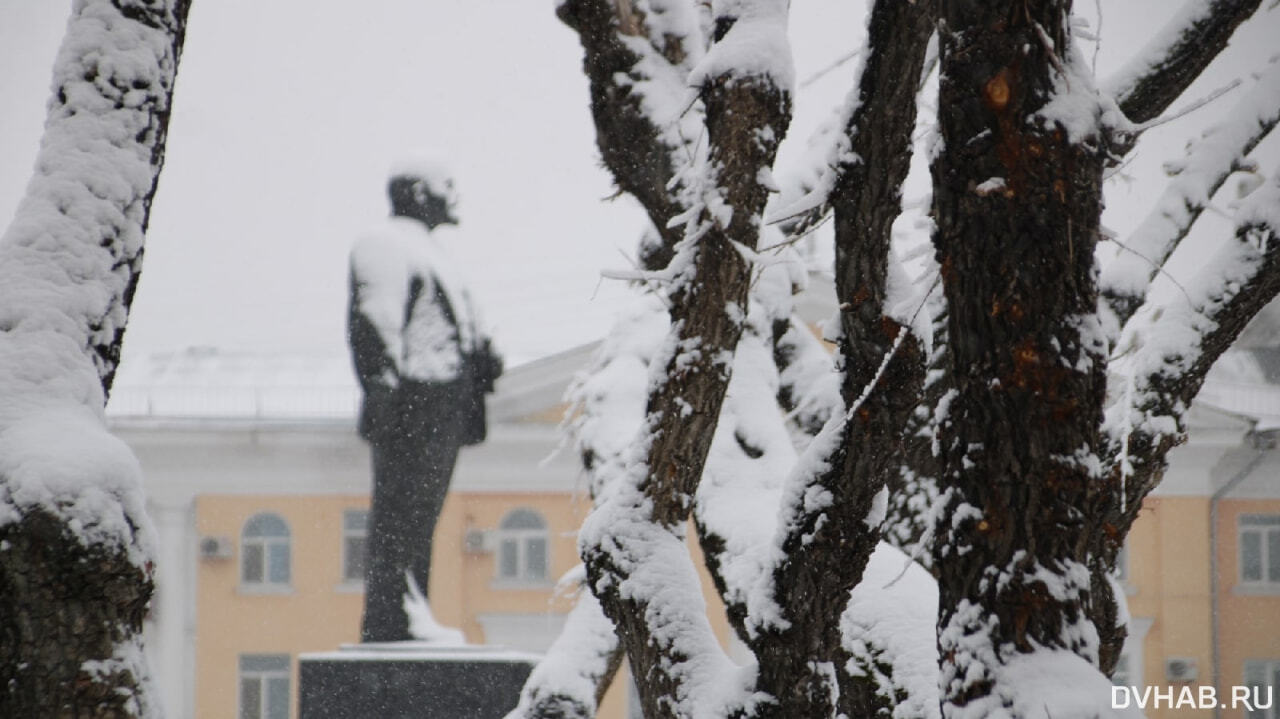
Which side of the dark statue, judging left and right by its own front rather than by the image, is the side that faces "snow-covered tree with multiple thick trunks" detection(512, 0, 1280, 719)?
right

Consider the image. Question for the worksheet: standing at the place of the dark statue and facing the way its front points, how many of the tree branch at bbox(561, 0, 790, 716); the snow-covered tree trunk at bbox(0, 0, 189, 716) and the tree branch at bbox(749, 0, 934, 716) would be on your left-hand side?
0

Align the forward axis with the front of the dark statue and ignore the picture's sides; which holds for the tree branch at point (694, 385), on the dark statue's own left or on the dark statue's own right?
on the dark statue's own right

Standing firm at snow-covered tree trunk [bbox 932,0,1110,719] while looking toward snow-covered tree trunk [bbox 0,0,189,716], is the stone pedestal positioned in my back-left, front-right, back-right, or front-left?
front-right

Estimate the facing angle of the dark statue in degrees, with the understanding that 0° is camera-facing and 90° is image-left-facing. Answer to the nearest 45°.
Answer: approximately 270°

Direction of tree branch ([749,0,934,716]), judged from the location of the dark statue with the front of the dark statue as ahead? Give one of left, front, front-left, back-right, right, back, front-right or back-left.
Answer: right

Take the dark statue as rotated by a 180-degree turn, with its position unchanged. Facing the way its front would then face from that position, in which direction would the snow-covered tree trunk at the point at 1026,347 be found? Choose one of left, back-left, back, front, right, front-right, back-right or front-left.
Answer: left

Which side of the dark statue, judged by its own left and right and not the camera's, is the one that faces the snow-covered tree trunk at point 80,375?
right
